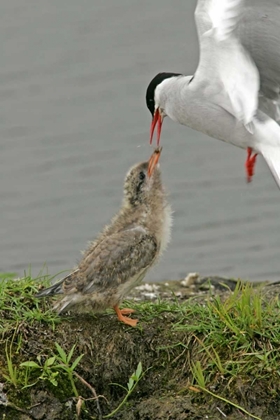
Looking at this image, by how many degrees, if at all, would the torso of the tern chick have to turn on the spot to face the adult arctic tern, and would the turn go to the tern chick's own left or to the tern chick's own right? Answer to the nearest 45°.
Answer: approximately 45° to the tern chick's own left

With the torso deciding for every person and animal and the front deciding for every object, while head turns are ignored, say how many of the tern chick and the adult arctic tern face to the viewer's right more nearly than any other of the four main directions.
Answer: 1

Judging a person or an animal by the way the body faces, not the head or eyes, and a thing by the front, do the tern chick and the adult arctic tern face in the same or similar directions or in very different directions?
very different directions

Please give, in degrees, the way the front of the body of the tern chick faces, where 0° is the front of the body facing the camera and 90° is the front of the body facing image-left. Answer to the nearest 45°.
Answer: approximately 270°

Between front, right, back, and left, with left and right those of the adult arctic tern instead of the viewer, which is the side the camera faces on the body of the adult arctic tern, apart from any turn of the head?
left
